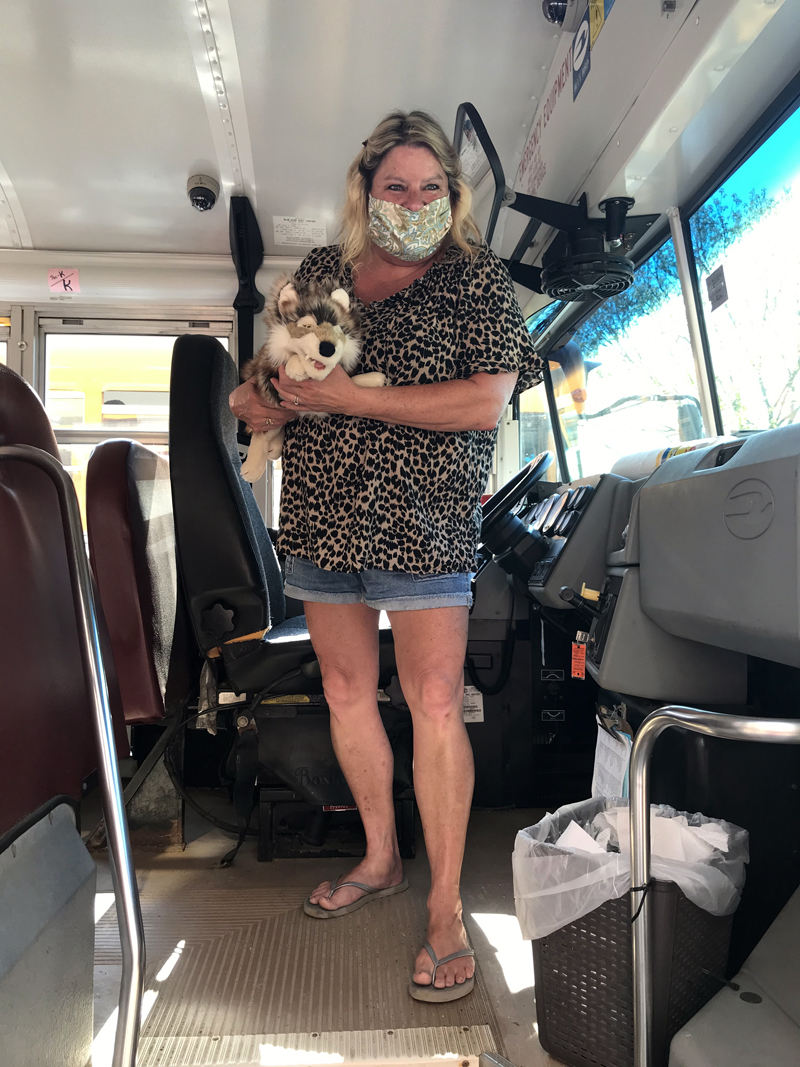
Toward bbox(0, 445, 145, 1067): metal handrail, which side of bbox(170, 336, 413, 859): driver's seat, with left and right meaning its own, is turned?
right

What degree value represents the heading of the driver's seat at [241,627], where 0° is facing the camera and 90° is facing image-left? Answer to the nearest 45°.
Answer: approximately 270°

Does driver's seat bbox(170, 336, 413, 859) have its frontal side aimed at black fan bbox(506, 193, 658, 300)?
yes

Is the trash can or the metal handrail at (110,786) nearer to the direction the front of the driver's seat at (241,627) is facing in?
the trash can

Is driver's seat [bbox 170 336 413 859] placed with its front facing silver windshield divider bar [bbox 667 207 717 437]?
yes
